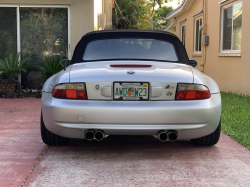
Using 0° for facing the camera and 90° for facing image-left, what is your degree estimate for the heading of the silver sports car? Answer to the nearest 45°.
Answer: approximately 180°

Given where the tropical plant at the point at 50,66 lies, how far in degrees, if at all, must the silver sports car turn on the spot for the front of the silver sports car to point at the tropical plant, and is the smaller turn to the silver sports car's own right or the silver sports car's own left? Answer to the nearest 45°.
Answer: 0° — it already faces it

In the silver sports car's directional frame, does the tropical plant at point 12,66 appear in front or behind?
in front
